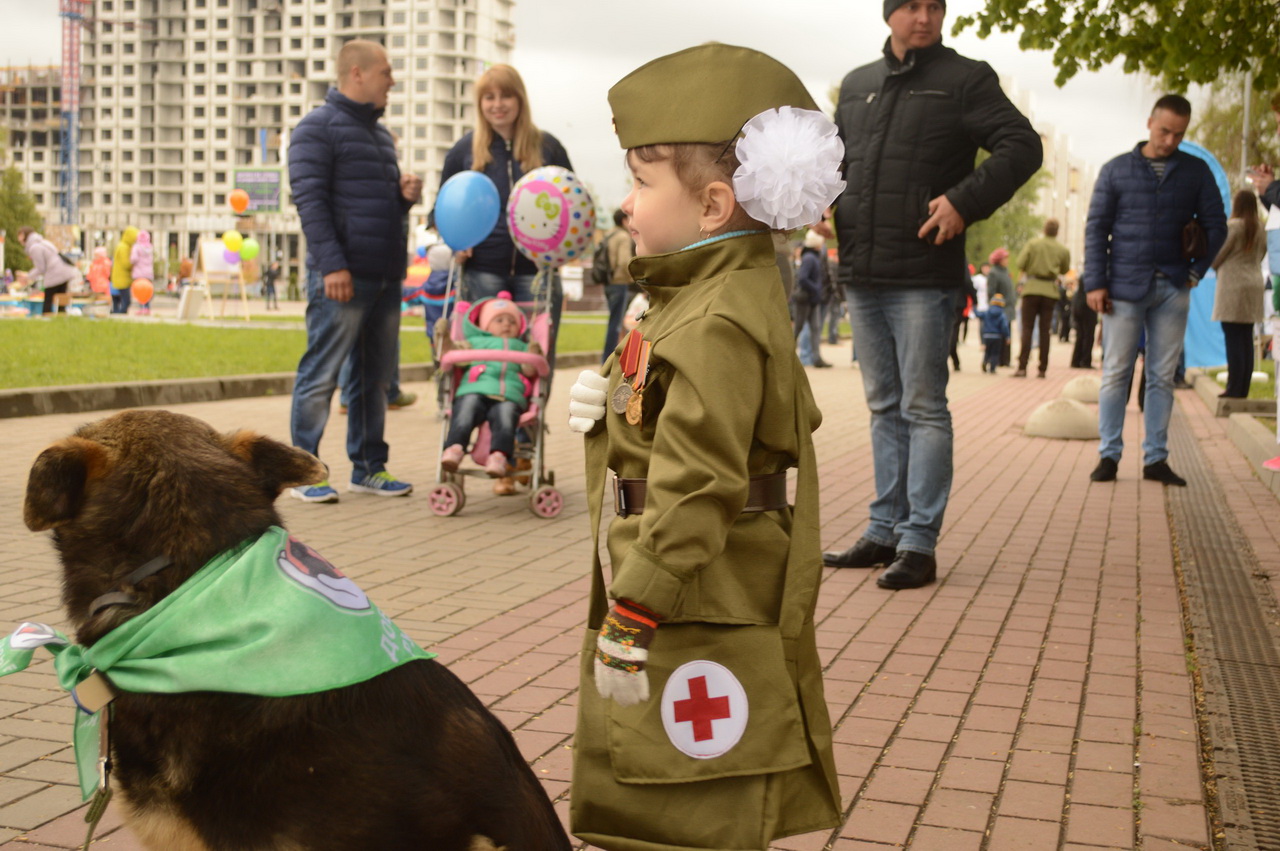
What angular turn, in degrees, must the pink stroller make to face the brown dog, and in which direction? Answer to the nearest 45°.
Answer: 0° — it already faces it

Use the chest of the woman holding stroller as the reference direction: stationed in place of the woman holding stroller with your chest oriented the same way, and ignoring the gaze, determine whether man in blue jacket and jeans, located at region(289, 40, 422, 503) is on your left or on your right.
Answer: on your right

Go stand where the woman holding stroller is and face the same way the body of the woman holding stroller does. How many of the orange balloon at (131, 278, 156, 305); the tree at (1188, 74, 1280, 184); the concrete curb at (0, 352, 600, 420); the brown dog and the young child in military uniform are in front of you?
2

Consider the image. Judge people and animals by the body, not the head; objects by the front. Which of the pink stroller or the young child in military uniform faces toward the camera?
the pink stroller

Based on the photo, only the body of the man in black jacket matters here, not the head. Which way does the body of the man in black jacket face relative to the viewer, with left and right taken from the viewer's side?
facing the viewer and to the left of the viewer

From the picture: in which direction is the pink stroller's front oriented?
toward the camera

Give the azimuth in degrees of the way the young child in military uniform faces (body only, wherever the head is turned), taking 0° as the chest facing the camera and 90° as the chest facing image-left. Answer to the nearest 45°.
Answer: approximately 90°

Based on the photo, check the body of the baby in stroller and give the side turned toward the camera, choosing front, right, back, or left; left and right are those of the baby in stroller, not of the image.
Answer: front

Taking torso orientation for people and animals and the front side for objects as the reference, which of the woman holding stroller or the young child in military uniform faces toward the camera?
the woman holding stroller

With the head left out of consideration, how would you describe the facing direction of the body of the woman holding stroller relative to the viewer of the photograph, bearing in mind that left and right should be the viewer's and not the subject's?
facing the viewer

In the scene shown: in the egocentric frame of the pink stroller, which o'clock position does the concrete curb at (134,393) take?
The concrete curb is roughly at 5 o'clock from the pink stroller.

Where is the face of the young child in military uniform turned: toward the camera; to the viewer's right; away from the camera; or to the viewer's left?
to the viewer's left

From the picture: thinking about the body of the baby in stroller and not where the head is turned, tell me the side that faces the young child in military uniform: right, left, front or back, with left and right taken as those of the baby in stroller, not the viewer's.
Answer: front

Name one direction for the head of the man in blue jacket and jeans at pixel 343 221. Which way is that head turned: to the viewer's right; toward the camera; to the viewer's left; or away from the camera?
to the viewer's right

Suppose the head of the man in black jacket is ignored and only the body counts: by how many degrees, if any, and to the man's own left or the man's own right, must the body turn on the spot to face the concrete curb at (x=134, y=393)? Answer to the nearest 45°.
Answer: approximately 90° to the man's own right
